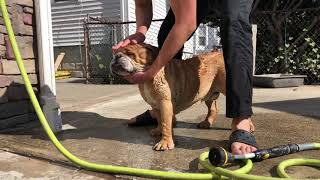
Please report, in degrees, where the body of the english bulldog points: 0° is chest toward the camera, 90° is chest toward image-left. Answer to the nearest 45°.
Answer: approximately 45°
